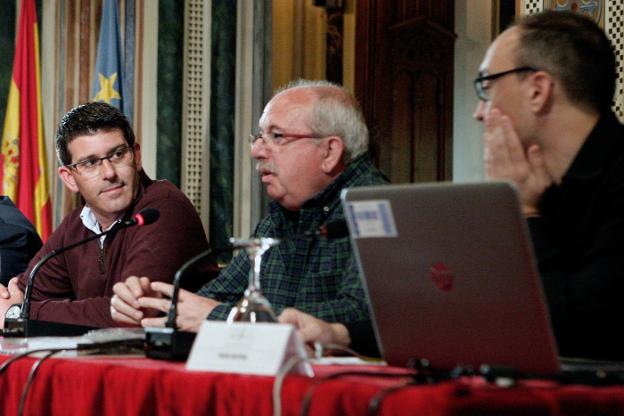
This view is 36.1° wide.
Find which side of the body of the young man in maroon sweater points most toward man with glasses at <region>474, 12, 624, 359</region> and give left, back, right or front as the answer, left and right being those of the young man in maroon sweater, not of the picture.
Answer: left

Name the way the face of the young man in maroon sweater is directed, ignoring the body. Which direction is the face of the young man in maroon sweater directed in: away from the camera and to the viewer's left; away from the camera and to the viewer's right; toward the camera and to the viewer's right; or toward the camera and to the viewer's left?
toward the camera and to the viewer's right

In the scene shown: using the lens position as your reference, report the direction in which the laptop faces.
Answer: facing away from the viewer and to the right of the viewer

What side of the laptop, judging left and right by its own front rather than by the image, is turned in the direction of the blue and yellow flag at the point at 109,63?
left

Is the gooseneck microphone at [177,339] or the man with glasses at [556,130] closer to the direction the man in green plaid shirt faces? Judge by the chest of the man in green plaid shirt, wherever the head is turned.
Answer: the gooseneck microphone

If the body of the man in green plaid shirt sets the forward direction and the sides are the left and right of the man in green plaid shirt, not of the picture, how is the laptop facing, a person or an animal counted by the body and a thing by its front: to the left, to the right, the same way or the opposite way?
the opposite way

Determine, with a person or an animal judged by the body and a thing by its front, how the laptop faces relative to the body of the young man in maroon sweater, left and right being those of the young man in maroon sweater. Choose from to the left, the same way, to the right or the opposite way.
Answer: the opposite way

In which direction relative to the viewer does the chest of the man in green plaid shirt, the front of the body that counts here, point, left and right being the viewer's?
facing the viewer and to the left of the viewer

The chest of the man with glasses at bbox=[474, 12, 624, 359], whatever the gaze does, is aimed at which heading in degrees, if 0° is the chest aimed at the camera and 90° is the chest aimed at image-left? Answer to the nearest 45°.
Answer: approximately 90°

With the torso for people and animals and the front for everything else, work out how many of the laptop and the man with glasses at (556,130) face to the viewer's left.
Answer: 1

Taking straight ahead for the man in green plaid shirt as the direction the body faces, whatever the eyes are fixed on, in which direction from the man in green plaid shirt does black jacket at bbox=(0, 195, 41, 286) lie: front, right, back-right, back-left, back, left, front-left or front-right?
right

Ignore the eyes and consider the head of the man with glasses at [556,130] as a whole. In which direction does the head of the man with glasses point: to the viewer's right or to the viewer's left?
to the viewer's left

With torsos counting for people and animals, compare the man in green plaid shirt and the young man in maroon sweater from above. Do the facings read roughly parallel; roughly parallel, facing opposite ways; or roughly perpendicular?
roughly parallel

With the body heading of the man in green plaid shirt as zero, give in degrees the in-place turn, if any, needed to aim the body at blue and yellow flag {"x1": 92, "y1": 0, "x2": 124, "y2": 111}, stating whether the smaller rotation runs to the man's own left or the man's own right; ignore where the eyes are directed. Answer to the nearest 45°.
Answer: approximately 135° to the man's own right
